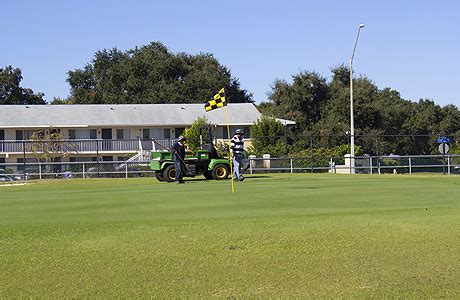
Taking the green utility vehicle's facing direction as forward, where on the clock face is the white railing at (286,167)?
The white railing is roughly at 10 o'clock from the green utility vehicle.

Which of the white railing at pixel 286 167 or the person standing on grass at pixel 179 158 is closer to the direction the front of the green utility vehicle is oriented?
the white railing

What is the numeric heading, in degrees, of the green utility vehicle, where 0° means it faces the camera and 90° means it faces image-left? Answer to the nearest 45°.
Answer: approximately 270°

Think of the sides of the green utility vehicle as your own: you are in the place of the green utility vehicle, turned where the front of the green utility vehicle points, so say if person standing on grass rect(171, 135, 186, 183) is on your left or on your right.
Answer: on your right

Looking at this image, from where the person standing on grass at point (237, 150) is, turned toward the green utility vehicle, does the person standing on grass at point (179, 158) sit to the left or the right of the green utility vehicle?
left

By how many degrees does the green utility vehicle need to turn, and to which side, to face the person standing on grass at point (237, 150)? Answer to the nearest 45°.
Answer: approximately 45° to its right
